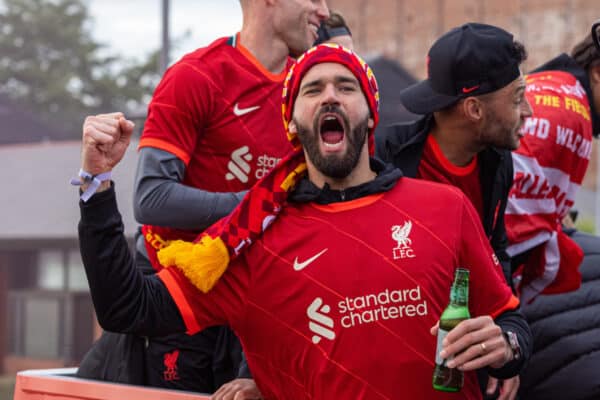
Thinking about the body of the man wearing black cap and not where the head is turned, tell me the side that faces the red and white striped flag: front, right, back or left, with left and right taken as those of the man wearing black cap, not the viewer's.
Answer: left

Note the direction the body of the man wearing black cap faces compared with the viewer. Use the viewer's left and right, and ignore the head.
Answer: facing the viewer and to the right of the viewer

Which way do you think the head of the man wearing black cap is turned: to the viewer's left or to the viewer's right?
to the viewer's right
